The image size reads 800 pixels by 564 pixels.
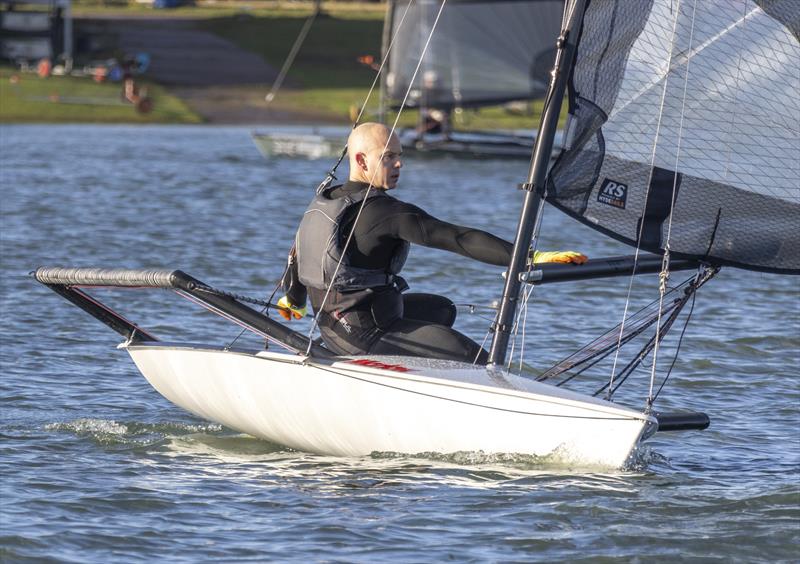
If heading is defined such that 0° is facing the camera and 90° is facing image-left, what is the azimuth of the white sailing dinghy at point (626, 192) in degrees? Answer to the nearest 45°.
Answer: approximately 315°

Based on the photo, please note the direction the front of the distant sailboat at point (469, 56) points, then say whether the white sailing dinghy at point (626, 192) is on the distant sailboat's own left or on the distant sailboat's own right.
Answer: on the distant sailboat's own left

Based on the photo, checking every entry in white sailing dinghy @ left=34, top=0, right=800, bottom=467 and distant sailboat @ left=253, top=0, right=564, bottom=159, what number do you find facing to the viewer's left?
1

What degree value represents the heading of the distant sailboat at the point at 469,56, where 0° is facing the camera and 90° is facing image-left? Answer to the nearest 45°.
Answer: approximately 90°

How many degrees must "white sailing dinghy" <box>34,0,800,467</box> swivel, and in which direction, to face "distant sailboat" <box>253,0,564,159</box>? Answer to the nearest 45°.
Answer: approximately 135° to its left

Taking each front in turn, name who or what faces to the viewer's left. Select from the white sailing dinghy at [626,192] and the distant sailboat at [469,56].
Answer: the distant sailboat

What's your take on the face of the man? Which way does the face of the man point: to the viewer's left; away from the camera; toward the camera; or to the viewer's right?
to the viewer's right

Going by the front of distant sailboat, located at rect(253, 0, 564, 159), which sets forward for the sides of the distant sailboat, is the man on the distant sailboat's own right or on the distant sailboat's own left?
on the distant sailboat's own left
